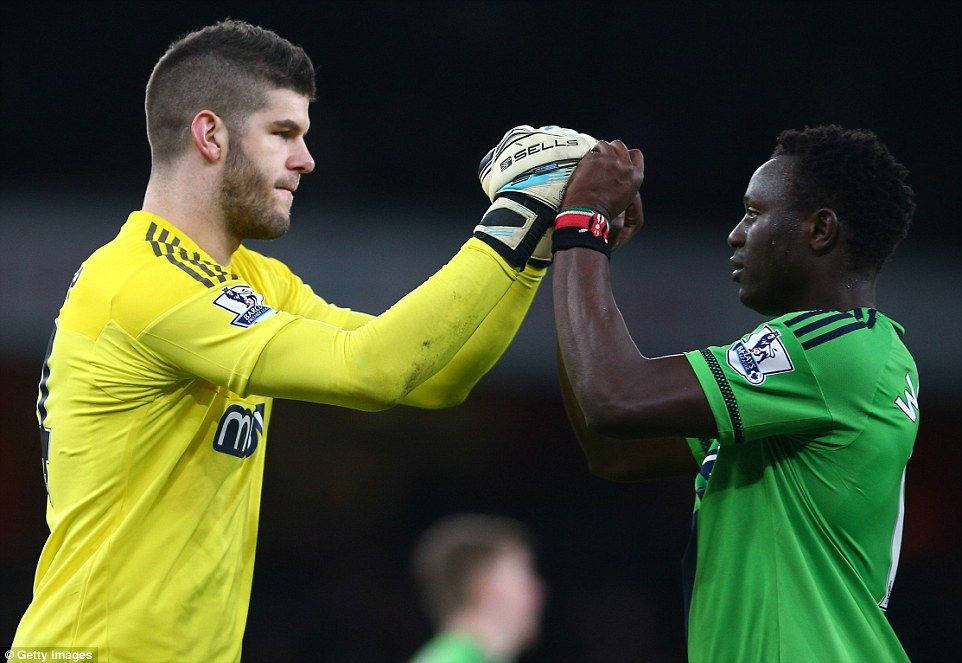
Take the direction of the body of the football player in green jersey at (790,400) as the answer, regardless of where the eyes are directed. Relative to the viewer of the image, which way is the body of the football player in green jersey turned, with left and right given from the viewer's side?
facing to the left of the viewer

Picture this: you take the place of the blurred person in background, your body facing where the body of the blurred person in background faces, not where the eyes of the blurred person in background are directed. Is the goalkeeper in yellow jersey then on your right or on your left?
on your right

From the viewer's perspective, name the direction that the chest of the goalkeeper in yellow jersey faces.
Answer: to the viewer's right

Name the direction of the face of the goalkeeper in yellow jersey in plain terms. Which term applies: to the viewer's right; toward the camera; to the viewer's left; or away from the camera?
to the viewer's right

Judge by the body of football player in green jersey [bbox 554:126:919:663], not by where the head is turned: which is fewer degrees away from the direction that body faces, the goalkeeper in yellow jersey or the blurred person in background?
the goalkeeper in yellow jersey

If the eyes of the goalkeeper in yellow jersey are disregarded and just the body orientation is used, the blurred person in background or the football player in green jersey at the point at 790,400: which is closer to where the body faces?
the football player in green jersey
